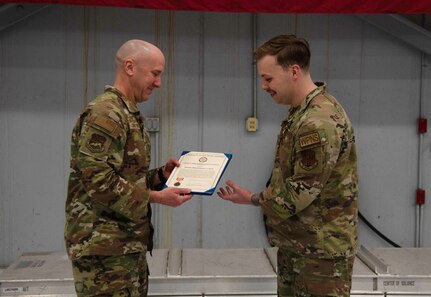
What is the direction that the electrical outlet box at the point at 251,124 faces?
toward the camera

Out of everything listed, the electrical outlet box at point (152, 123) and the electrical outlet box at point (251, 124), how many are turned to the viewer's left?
0

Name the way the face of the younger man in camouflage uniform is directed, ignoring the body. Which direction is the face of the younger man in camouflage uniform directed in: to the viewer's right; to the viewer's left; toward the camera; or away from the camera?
to the viewer's left

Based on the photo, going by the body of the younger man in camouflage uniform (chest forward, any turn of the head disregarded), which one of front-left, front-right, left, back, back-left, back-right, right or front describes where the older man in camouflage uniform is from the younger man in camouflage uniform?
front

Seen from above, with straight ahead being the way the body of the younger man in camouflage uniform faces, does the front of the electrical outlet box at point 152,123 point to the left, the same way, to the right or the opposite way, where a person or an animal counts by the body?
to the left

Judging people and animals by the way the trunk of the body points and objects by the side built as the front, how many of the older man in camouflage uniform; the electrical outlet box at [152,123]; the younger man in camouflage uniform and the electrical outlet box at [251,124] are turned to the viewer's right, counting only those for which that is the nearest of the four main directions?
1

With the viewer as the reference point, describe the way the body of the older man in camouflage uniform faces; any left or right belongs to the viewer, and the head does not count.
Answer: facing to the right of the viewer

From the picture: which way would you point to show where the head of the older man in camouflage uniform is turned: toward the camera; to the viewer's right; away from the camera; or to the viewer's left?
to the viewer's right

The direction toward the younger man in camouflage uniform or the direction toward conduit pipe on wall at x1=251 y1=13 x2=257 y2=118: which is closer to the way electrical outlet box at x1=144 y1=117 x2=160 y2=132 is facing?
the younger man in camouflage uniform

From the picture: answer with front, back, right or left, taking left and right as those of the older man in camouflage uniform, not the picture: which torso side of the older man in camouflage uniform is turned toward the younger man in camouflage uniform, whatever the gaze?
front

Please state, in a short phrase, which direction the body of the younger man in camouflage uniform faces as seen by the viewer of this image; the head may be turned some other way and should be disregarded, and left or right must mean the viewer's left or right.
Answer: facing to the left of the viewer

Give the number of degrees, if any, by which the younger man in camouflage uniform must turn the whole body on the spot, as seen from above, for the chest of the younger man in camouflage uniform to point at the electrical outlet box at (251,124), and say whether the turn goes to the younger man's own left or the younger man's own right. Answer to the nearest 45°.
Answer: approximately 90° to the younger man's own right

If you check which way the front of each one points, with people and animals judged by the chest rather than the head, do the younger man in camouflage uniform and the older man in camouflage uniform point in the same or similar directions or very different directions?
very different directions

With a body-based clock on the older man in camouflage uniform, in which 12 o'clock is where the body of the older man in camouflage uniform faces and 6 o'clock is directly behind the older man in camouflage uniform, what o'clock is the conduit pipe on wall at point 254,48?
The conduit pipe on wall is roughly at 10 o'clock from the older man in camouflage uniform.

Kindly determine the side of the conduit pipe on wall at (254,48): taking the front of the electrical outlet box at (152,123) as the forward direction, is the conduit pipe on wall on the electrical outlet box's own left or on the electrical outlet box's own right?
on the electrical outlet box's own left

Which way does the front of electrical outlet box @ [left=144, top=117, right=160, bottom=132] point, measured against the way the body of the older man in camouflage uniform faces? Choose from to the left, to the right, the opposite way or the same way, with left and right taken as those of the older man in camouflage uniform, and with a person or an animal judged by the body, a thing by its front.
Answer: to the right
